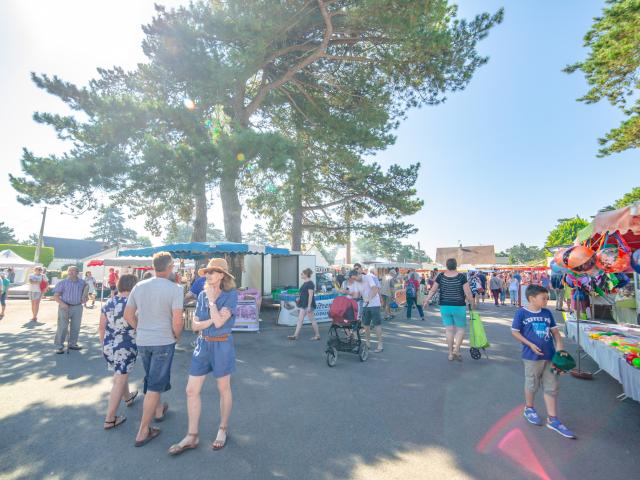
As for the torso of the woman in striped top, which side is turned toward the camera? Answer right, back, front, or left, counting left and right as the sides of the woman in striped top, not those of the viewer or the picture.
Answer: back

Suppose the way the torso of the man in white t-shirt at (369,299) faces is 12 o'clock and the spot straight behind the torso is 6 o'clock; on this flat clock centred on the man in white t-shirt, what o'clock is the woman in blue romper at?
The woman in blue romper is roughly at 11 o'clock from the man in white t-shirt.

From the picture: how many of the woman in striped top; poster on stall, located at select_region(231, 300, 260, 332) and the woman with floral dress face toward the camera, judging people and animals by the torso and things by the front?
1

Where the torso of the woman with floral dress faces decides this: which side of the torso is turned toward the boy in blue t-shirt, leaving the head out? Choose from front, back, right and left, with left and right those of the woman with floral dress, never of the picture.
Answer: right

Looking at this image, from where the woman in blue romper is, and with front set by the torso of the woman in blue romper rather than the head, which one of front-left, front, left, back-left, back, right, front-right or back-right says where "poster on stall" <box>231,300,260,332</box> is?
back-right

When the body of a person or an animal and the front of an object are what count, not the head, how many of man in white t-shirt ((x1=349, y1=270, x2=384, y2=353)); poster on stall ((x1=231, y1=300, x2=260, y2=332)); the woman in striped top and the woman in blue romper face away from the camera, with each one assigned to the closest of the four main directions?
1

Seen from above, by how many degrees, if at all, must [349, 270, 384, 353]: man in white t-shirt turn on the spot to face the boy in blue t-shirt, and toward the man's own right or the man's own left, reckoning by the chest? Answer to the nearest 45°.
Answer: approximately 90° to the man's own left

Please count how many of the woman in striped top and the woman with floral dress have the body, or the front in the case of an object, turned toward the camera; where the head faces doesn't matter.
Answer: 0

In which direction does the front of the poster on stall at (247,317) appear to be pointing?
toward the camera

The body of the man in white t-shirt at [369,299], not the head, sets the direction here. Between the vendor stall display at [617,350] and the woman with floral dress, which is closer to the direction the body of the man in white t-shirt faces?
the woman with floral dress

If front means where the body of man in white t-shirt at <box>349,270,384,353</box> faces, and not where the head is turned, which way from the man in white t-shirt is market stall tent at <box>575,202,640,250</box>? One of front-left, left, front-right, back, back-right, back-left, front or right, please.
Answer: left

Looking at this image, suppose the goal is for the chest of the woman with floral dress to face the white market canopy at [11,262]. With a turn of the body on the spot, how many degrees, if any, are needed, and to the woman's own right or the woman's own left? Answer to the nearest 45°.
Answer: approximately 45° to the woman's own left

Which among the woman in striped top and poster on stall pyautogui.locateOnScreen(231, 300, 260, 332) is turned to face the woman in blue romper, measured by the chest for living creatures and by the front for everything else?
the poster on stall

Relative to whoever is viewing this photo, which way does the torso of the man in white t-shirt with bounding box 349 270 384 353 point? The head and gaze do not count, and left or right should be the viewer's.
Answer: facing the viewer and to the left of the viewer

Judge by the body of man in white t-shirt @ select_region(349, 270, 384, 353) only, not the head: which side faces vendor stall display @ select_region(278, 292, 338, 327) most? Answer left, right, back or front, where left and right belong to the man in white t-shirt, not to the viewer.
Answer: right
